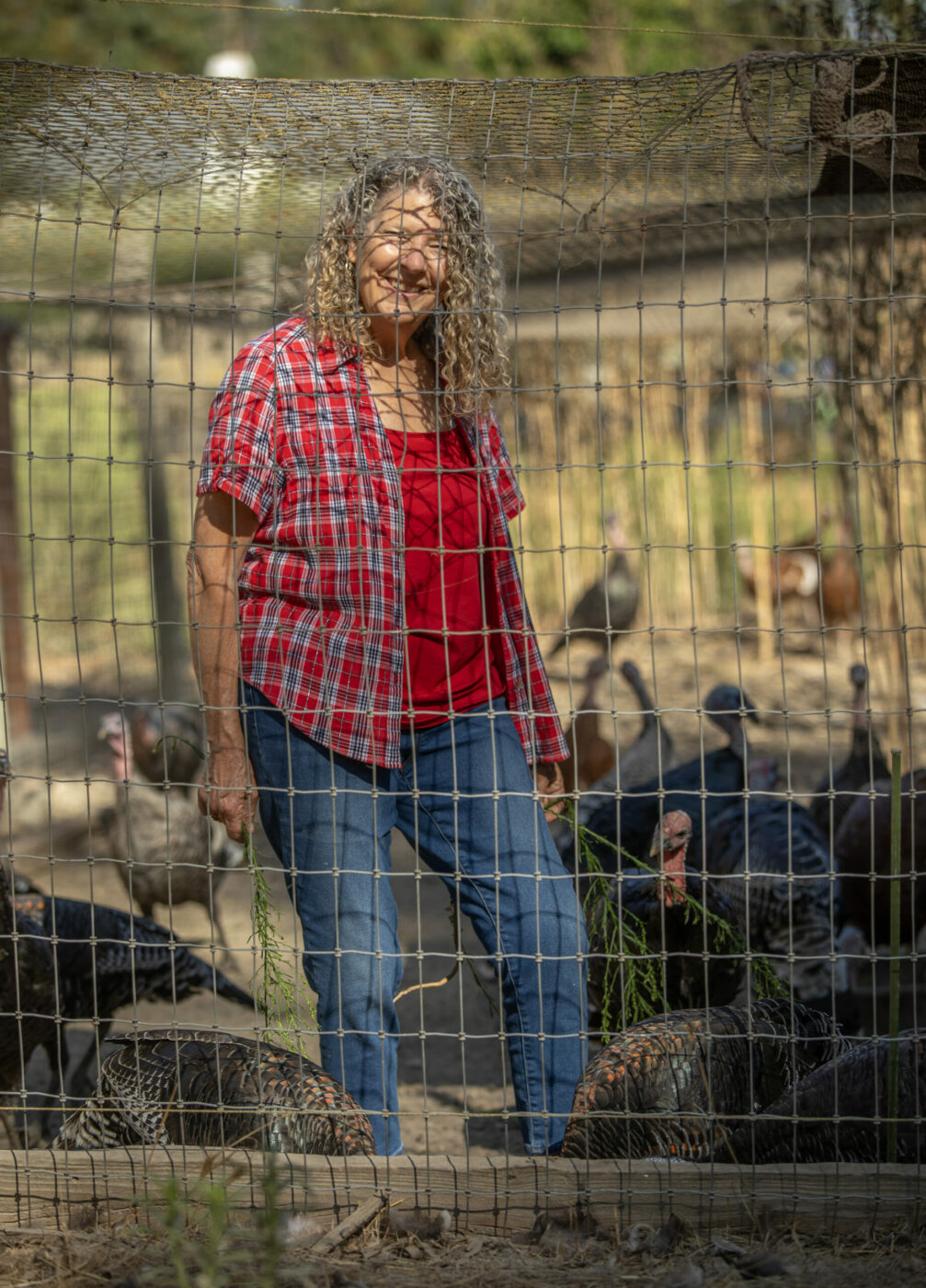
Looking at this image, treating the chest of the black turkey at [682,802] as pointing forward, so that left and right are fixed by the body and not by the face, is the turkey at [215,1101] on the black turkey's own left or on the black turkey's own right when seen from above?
on the black turkey's own right

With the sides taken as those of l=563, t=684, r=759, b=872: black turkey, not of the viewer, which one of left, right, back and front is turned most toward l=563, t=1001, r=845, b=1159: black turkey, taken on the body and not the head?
right

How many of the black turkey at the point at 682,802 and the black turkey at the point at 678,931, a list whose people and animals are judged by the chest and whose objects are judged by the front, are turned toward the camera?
1

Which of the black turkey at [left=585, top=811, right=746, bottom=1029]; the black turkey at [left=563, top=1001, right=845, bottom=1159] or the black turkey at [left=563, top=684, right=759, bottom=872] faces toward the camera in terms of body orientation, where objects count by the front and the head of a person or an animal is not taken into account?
the black turkey at [left=585, top=811, right=746, bottom=1029]

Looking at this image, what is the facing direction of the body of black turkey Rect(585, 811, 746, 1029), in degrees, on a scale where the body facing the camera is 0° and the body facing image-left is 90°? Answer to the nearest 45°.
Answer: approximately 0°

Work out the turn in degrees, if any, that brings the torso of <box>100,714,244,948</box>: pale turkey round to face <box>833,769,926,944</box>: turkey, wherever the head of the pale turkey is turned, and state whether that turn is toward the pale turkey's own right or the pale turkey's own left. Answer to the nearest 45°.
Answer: approximately 135° to the pale turkey's own left

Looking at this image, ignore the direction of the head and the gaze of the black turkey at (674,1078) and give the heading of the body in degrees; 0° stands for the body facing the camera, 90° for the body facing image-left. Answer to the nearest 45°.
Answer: approximately 90°

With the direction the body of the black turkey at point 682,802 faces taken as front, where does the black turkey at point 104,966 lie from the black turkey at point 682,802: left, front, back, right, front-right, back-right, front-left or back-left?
back-right
